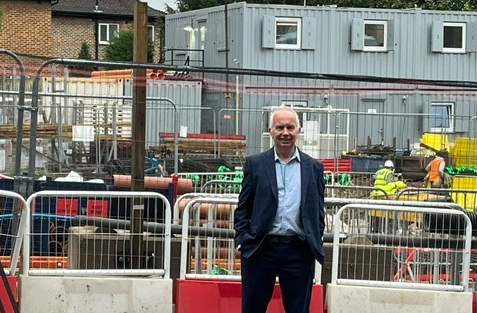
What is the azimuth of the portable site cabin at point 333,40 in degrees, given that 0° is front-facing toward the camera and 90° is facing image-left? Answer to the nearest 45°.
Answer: approximately 0°

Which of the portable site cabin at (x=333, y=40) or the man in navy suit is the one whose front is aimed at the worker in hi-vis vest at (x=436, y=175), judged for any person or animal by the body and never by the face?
the portable site cabin

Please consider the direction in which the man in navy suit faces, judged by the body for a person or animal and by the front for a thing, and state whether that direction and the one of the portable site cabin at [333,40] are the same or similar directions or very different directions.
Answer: same or similar directions

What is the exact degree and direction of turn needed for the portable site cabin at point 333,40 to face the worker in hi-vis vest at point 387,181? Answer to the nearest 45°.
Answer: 0° — it already faces them

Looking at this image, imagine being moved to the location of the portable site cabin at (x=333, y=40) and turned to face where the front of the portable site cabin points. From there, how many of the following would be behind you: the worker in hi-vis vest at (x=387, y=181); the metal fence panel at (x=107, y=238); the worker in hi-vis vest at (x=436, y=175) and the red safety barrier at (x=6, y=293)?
0

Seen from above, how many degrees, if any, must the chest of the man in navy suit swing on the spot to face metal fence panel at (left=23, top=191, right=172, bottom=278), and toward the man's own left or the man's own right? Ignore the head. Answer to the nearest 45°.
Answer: approximately 135° to the man's own right

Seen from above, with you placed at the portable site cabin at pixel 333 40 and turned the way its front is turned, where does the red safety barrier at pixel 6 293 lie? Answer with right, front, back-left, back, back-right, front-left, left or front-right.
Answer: front

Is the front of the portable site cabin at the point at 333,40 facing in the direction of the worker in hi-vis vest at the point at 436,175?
yes

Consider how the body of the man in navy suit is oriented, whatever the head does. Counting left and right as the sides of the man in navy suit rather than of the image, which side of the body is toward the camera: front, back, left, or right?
front

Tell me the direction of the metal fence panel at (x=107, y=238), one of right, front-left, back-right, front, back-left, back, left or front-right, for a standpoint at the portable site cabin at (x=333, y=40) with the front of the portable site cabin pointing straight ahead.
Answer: front

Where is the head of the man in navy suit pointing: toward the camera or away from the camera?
toward the camera

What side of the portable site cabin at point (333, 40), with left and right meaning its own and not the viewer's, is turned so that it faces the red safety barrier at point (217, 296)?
front

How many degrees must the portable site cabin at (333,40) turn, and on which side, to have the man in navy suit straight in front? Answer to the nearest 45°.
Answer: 0° — it already faces them

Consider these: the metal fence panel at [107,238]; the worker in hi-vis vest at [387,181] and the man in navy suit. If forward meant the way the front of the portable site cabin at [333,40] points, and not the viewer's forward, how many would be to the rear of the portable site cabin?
0

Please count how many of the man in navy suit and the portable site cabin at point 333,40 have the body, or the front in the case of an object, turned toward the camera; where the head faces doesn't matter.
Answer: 2

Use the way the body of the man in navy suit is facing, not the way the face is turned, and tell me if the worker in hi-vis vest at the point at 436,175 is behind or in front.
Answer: behind
